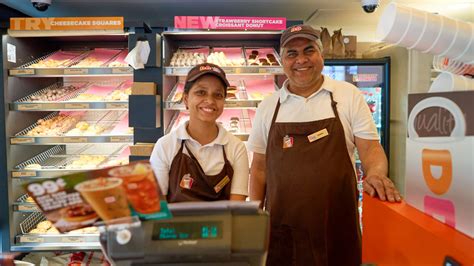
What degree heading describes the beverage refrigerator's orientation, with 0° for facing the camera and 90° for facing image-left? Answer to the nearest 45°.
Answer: approximately 0°

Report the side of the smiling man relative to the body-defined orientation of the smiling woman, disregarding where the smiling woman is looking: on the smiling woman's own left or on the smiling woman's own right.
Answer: on the smiling woman's own left

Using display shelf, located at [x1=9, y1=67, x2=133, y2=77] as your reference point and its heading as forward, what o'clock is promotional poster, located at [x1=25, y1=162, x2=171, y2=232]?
The promotional poster is roughly at 12 o'clock from the display shelf.

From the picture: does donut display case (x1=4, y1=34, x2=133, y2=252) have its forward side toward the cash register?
yes

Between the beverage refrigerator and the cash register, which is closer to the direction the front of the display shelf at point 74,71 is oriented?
the cash register

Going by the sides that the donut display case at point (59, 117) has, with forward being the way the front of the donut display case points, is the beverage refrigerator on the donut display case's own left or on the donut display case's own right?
on the donut display case's own left

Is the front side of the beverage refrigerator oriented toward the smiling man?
yes
